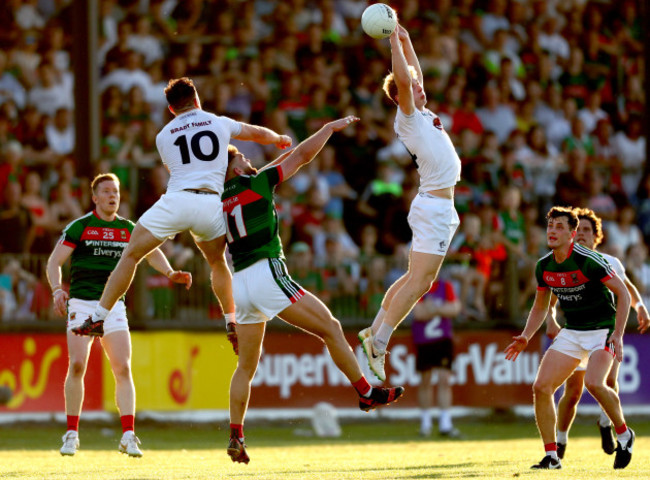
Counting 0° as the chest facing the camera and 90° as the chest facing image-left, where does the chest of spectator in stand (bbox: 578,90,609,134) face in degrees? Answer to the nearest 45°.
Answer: approximately 0°

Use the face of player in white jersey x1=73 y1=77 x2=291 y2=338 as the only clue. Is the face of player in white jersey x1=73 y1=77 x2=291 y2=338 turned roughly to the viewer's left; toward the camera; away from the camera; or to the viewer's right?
away from the camera

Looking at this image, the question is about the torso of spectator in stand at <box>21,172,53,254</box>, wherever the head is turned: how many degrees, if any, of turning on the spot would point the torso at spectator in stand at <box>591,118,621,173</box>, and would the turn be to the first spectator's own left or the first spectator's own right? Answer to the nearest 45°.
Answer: approximately 90° to the first spectator's own left

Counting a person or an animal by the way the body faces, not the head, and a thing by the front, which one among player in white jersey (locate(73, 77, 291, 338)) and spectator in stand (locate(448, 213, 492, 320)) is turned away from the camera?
the player in white jersey

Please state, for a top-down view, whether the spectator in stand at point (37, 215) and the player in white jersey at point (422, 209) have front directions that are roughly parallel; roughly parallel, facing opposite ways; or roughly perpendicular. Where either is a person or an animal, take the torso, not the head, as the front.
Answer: roughly perpendicular

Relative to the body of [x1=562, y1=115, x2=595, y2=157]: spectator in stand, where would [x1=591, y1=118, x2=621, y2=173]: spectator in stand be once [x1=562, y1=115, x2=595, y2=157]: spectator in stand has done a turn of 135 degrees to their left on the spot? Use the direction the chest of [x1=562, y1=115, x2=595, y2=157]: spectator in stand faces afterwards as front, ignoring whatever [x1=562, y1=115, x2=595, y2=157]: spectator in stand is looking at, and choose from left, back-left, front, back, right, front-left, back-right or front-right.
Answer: front

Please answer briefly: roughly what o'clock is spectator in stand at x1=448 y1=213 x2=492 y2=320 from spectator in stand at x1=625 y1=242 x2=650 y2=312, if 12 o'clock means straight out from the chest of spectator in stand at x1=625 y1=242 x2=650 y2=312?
spectator in stand at x1=448 y1=213 x2=492 y2=320 is roughly at 2 o'clock from spectator in stand at x1=625 y1=242 x2=650 y2=312.
